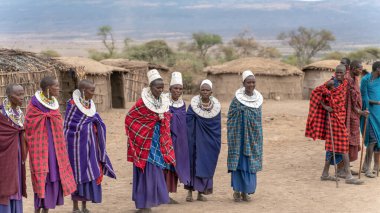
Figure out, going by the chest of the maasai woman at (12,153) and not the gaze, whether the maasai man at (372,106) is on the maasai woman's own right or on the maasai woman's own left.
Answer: on the maasai woman's own left

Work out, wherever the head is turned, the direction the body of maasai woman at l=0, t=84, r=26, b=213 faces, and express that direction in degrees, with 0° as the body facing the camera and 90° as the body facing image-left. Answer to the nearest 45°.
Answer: approximately 315°

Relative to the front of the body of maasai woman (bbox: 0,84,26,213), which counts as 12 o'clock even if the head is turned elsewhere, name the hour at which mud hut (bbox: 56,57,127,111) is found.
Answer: The mud hut is roughly at 8 o'clock from the maasai woman.

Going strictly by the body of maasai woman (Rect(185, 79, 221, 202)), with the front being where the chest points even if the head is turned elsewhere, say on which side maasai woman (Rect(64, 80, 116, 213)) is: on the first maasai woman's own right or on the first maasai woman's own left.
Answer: on the first maasai woman's own right

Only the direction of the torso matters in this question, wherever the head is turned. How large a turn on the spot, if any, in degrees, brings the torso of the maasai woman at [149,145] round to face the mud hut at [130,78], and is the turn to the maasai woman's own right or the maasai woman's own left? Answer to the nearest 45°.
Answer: approximately 135° to the maasai woman's own left

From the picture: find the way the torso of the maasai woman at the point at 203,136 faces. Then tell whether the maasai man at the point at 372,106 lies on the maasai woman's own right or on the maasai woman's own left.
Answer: on the maasai woman's own left

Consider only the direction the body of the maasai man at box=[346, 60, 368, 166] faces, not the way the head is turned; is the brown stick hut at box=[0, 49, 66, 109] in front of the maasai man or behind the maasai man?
behind

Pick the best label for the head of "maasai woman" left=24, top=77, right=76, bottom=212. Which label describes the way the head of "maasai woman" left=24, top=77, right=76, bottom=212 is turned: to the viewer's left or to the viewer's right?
to the viewer's right
